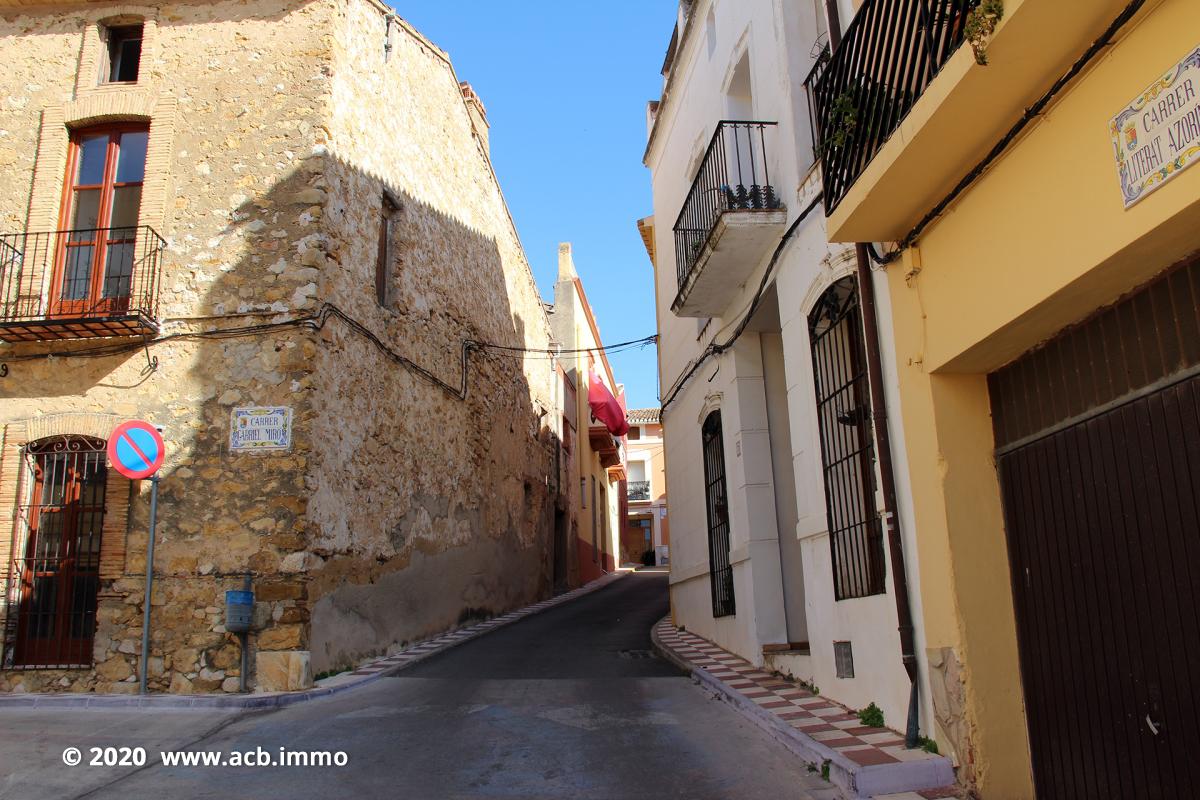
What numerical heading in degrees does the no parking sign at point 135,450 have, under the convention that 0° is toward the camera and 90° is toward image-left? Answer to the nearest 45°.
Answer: approximately 0°

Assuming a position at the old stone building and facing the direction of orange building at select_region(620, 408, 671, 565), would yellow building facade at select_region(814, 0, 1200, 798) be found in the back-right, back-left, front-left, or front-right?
back-right

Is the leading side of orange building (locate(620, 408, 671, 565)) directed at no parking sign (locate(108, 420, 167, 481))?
yes

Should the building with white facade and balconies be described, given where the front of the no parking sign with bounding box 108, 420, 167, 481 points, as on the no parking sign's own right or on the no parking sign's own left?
on the no parking sign's own left

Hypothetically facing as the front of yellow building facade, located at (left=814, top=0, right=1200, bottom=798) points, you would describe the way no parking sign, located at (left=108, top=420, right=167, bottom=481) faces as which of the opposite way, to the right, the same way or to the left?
to the left

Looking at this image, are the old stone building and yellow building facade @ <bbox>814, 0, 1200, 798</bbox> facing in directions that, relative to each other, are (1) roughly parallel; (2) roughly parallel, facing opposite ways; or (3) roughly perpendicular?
roughly perpendicular

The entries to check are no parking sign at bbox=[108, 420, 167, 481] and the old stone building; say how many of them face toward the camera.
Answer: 2

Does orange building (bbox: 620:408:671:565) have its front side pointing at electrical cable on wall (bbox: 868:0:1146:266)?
yes
